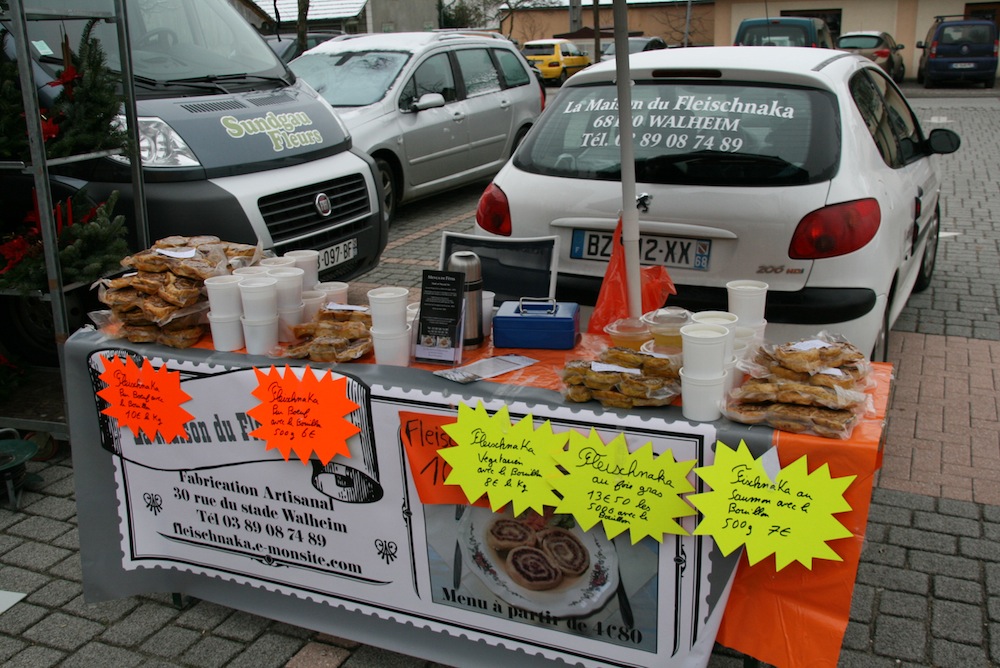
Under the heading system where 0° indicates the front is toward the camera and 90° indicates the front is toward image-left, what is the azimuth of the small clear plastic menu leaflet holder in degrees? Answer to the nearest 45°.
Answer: approximately 0°

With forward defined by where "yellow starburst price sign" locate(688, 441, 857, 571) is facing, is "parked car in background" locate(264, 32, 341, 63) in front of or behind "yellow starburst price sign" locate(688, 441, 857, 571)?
behind

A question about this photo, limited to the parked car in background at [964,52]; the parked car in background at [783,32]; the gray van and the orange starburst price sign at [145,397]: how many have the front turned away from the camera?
2

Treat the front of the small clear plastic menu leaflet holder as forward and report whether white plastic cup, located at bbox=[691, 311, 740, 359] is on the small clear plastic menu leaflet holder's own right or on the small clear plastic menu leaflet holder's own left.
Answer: on the small clear plastic menu leaflet holder's own left

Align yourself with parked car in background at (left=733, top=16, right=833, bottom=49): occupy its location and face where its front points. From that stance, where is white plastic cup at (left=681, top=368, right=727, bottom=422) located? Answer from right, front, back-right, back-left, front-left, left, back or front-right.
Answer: back

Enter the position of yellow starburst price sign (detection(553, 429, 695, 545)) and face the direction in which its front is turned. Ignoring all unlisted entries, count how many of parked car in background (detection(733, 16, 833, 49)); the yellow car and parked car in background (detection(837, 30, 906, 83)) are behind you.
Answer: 3

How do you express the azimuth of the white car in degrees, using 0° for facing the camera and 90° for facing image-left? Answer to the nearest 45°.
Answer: approximately 225°

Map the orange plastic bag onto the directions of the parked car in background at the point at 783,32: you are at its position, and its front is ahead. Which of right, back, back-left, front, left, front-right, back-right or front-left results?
back
